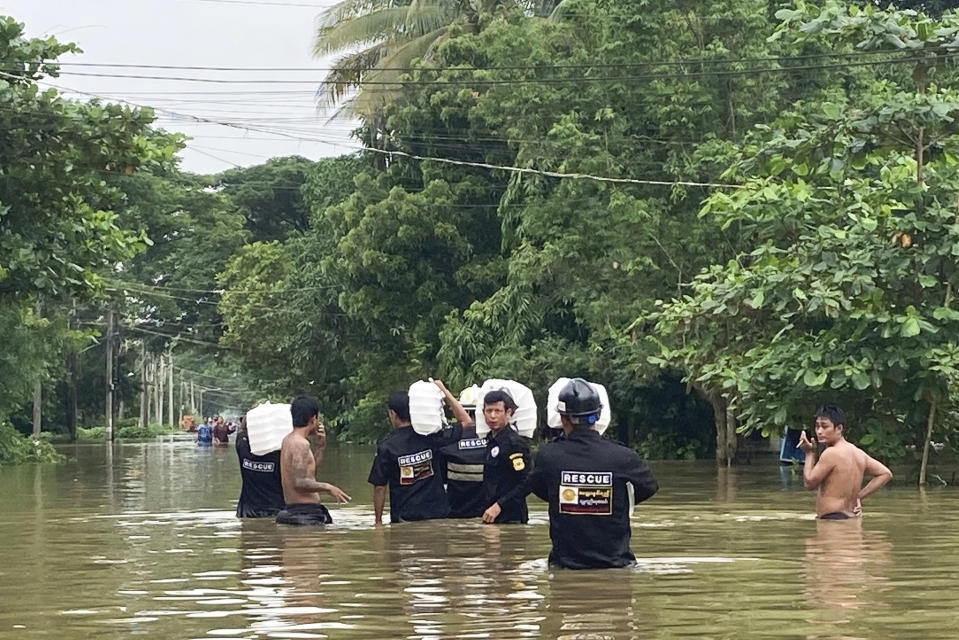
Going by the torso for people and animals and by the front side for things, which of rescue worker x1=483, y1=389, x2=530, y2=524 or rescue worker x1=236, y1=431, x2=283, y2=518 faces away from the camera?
rescue worker x1=236, y1=431, x2=283, y2=518

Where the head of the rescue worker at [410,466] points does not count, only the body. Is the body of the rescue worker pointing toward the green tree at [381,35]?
yes

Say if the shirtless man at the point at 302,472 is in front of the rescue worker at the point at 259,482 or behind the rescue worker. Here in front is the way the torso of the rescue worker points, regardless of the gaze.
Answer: behind

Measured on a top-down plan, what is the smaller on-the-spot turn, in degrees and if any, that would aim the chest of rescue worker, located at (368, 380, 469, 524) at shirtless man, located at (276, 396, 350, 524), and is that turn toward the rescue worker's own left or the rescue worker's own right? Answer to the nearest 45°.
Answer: approximately 90° to the rescue worker's own left

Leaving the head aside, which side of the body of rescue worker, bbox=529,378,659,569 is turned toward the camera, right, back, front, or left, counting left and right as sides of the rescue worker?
back

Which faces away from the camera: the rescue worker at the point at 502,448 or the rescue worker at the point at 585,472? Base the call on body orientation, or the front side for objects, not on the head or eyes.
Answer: the rescue worker at the point at 585,472

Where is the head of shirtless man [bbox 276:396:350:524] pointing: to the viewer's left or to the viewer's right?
to the viewer's right

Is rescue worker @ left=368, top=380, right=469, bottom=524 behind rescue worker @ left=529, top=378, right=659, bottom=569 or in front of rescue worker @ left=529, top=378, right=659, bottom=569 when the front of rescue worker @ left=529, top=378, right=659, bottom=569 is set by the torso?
in front

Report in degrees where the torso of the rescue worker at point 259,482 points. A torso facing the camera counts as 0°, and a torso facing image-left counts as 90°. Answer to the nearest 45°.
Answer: approximately 180°

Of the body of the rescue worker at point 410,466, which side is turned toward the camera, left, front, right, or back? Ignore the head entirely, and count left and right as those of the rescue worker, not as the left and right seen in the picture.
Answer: back
